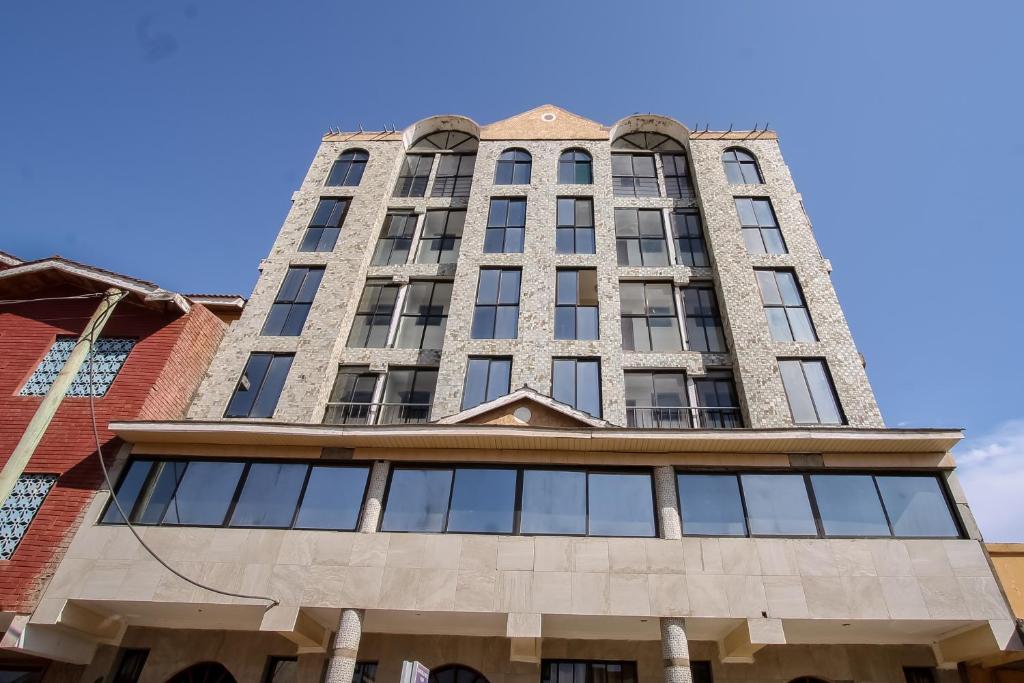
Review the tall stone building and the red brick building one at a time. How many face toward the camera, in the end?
2

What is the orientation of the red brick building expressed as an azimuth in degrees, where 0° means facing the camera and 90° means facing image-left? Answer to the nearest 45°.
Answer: approximately 0°

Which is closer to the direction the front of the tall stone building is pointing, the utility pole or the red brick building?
the utility pole

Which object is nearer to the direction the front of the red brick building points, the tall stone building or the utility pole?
the utility pole

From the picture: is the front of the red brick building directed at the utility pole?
yes

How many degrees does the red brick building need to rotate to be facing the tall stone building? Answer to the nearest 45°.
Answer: approximately 45° to its left

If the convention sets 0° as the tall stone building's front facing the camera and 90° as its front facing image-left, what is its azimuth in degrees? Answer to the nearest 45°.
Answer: approximately 0°

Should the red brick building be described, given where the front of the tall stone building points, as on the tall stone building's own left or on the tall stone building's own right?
on the tall stone building's own right
